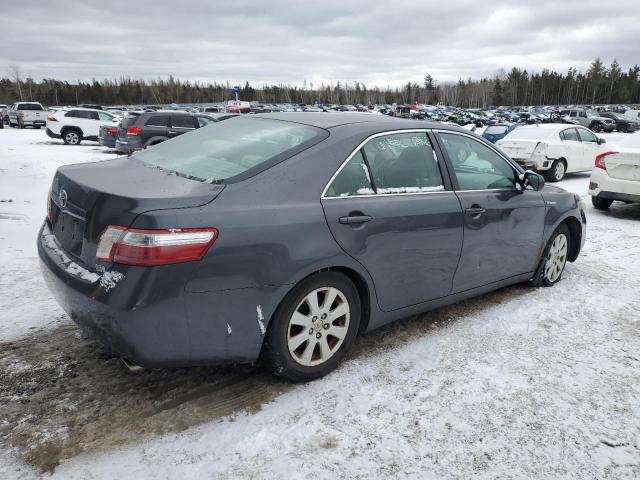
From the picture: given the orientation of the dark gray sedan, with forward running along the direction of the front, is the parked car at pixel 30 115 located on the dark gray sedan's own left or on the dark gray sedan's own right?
on the dark gray sedan's own left

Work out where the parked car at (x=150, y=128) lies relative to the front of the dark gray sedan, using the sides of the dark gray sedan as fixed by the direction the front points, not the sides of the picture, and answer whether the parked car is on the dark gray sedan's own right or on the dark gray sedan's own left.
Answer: on the dark gray sedan's own left

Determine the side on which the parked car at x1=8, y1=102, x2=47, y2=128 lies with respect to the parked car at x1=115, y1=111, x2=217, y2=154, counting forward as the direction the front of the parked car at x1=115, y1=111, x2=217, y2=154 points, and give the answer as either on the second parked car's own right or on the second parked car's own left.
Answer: on the second parked car's own left

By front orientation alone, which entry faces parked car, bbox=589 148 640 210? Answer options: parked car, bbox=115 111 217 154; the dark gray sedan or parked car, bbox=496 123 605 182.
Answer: the dark gray sedan

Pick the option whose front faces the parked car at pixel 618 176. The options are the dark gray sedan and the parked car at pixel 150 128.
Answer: the dark gray sedan

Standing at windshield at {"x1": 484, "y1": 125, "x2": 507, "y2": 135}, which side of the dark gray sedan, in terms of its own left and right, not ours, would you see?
front

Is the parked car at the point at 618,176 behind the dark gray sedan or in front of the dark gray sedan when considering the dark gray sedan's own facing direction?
in front

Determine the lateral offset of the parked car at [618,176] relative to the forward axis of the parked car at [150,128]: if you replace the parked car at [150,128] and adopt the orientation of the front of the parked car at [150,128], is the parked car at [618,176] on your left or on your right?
on your right

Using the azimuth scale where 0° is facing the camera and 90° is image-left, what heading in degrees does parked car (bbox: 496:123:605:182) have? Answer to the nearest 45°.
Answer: approximately 225°

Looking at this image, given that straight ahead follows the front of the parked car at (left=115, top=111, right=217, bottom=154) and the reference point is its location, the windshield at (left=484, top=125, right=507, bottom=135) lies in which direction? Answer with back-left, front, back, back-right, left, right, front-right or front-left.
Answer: front-right

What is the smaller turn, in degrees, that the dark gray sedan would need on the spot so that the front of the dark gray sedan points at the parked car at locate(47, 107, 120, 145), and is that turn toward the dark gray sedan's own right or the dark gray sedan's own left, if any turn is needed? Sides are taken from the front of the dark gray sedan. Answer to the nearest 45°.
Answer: approximately 90° to the dark gray sedan's own left

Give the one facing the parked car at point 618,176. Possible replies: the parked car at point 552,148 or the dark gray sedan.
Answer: the dark gray sedan

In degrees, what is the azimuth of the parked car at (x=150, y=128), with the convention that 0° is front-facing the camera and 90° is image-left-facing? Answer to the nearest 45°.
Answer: approximately 225°
